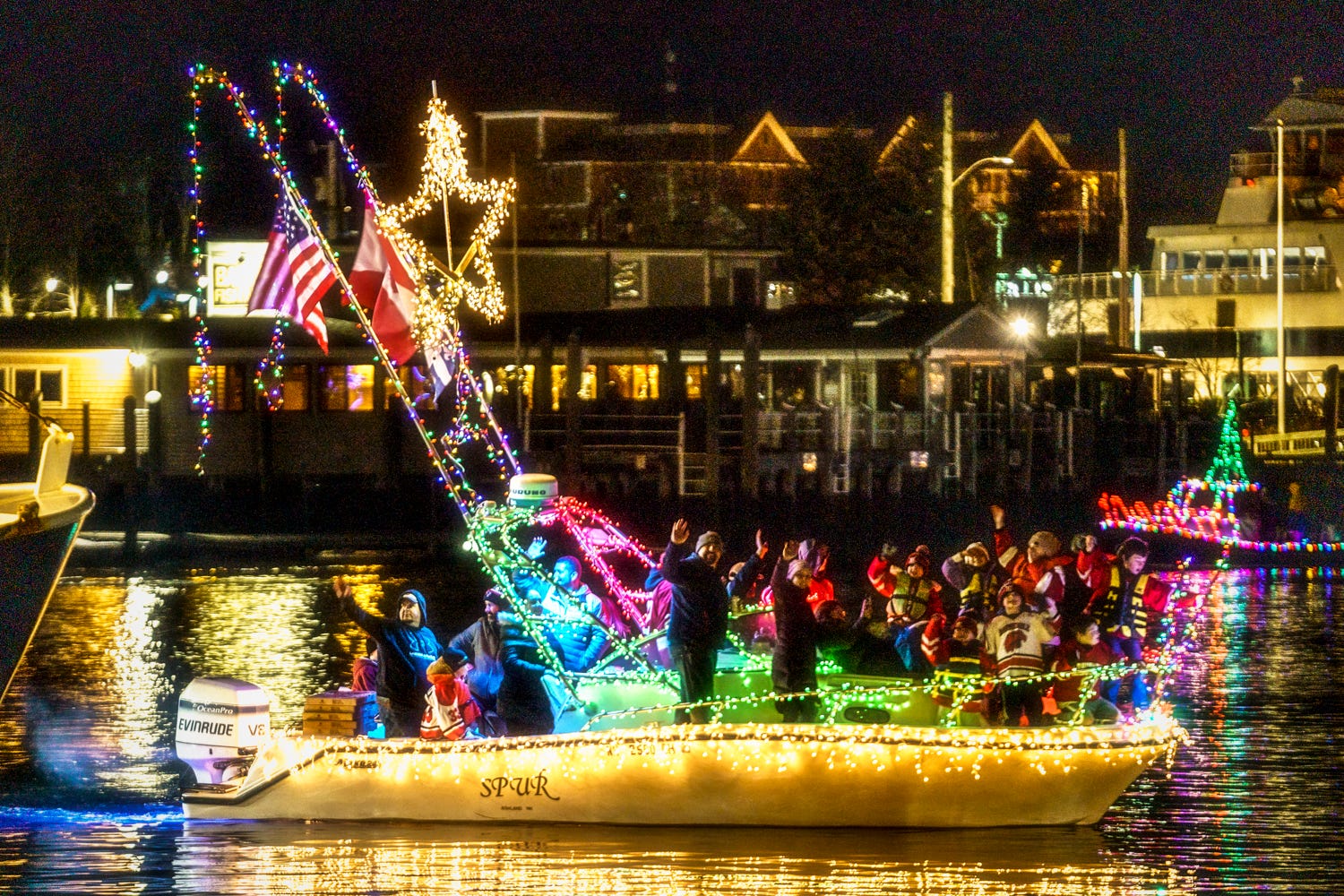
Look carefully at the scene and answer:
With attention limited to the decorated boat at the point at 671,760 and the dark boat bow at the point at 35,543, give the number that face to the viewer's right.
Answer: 2

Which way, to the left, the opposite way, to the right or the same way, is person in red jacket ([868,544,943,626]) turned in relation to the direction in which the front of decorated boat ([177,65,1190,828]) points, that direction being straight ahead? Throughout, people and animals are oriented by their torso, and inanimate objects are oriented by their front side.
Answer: to the right

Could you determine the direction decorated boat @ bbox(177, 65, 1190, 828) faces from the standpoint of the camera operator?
facing to the right of the viewer

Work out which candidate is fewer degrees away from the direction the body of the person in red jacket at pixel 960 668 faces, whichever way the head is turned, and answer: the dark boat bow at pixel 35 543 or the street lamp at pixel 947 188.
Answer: the dark boat bow

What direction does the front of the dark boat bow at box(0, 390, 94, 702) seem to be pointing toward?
to the viewer's right

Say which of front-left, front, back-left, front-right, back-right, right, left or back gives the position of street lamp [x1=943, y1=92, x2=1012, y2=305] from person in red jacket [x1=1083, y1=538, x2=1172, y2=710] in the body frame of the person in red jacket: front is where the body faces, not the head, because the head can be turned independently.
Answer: back

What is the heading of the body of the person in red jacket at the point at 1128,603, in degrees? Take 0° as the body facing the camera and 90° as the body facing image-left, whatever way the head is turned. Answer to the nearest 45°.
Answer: approximately 0°

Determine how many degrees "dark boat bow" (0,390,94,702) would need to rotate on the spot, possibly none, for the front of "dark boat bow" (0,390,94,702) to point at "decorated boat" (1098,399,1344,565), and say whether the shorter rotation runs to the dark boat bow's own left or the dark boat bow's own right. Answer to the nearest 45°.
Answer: approximately 45° to the dark boat bow's own left
